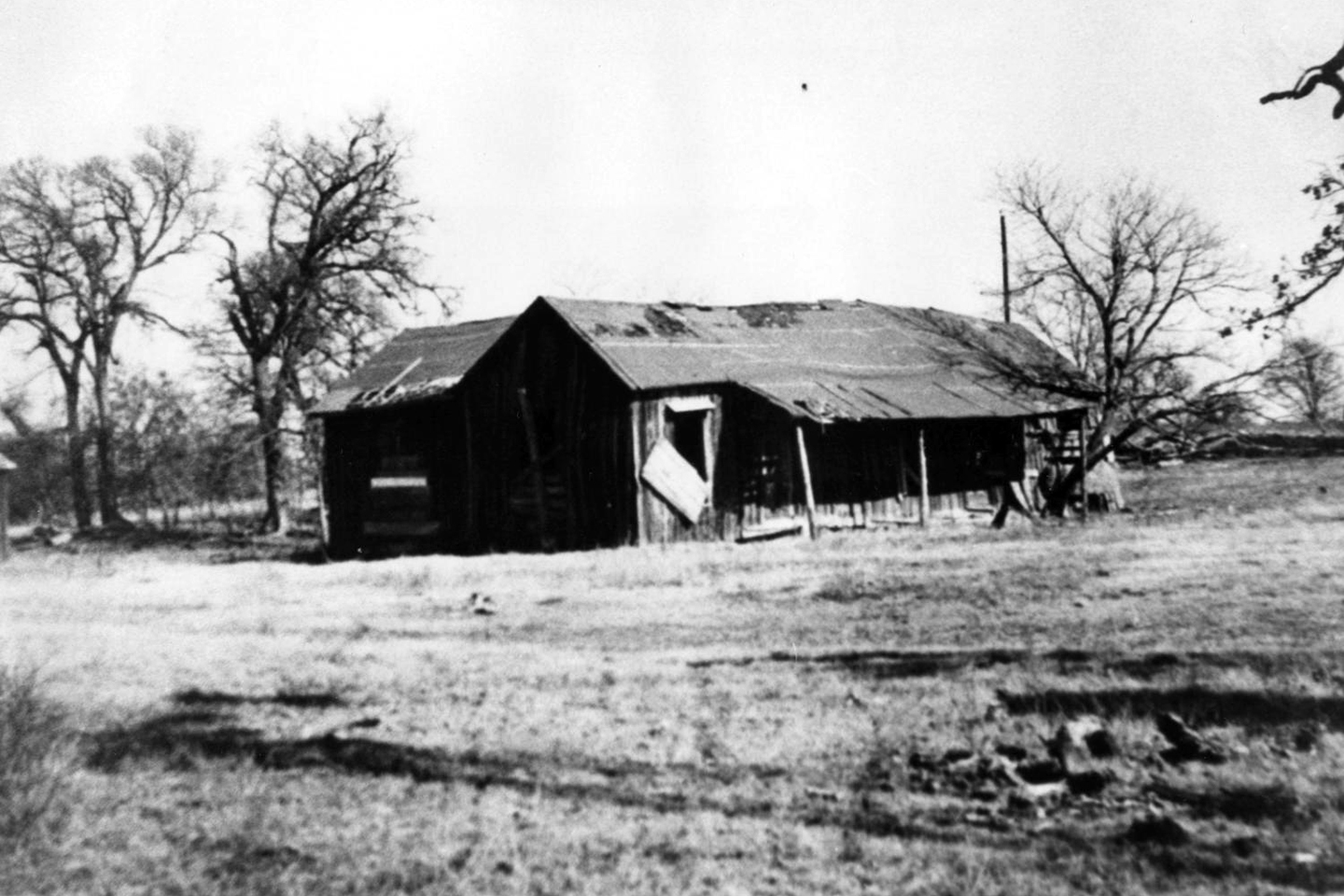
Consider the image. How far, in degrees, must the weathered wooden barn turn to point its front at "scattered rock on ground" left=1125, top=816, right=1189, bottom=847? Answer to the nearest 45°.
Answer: approximately 45° to its right

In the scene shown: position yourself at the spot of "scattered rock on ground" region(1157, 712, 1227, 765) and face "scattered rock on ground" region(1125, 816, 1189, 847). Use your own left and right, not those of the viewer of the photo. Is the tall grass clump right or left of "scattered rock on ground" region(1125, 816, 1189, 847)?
right

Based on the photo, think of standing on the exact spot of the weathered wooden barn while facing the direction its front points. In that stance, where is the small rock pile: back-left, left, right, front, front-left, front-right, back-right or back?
front-right

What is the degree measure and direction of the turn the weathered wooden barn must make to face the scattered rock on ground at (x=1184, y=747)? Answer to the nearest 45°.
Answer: approximately 45° to its right

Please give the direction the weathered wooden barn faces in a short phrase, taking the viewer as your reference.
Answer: facing the viewer and to the right of the viewer

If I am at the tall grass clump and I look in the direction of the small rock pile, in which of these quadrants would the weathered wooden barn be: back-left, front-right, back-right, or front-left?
front-left

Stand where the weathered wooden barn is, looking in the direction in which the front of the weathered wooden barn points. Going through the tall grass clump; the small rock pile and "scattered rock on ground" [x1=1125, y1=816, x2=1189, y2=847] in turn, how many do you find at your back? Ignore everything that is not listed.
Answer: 0

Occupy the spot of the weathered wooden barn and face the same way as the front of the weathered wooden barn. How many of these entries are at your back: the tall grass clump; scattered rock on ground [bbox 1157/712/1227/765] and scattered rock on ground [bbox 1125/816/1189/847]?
0

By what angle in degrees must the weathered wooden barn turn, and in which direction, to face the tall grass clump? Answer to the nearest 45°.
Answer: approximately 45° to its right
